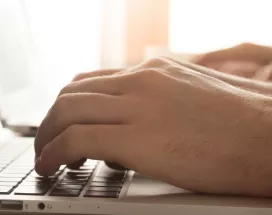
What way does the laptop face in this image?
to the viewer's right
